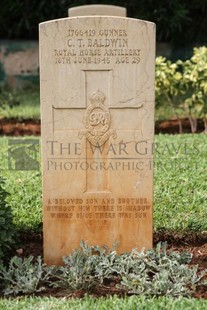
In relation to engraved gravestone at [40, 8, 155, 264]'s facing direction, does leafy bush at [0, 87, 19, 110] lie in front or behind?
behind

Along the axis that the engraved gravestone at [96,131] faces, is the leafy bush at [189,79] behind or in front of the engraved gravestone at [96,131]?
behind

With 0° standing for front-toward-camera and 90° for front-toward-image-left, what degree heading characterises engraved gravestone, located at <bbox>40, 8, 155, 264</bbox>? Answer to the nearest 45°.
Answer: approximately 0°
